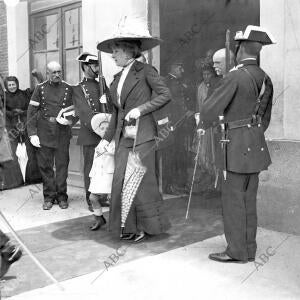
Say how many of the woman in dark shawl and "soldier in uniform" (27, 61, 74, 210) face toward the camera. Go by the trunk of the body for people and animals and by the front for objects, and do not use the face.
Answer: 2

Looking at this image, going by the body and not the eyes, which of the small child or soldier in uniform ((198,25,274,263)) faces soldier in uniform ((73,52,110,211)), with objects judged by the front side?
soldier in uniform ((198,25,274,263))

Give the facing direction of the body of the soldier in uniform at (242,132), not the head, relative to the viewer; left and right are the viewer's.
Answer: facing away from the viewer and to the left of the viewer

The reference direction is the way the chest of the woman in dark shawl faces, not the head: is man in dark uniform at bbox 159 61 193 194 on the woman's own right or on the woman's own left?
on the woman's own left

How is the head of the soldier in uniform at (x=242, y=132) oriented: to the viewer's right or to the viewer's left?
to the viewer's left

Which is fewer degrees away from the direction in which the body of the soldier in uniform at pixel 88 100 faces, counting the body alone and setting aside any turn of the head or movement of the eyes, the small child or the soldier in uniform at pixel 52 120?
the small child

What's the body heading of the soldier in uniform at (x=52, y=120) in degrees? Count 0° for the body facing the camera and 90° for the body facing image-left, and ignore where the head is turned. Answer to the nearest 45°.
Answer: approximately 0°

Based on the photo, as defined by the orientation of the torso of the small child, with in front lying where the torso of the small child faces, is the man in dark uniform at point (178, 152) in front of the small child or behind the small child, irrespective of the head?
behind
